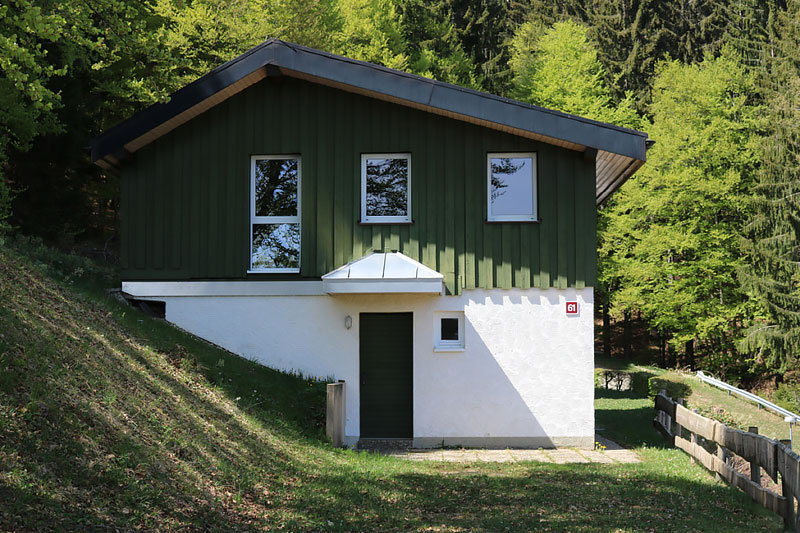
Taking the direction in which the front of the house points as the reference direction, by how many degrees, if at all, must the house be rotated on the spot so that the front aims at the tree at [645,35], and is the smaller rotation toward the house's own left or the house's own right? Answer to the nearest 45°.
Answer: approximately 135° to the house's own left

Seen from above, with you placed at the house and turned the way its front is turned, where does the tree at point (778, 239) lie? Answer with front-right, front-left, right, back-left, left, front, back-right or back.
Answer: back-left

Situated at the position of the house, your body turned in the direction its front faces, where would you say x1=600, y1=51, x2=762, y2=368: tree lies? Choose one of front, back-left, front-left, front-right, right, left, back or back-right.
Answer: back-left

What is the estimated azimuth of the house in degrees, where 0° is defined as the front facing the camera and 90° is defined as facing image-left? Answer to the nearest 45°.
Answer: approximately 0°

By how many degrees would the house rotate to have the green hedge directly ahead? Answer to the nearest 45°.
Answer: approximately 135° to its left

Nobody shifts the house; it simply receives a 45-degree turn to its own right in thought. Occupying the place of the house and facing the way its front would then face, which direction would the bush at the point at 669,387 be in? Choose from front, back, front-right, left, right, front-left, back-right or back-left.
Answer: back

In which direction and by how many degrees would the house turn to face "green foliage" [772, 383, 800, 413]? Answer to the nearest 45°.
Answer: approximately 135° to its left

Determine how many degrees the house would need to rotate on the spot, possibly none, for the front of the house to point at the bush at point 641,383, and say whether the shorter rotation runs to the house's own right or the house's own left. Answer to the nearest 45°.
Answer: approximately 135° to the house's own left

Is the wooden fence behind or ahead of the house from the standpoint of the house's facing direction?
ahead

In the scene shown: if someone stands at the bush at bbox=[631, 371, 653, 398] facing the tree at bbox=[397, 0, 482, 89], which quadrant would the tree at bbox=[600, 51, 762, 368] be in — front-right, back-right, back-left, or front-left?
front-right

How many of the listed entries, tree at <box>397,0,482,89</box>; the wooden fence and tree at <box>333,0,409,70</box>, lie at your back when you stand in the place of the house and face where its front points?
2

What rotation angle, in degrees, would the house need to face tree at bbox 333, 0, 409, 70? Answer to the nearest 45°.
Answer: approximately 180°

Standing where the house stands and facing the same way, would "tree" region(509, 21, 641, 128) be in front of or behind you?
behind
